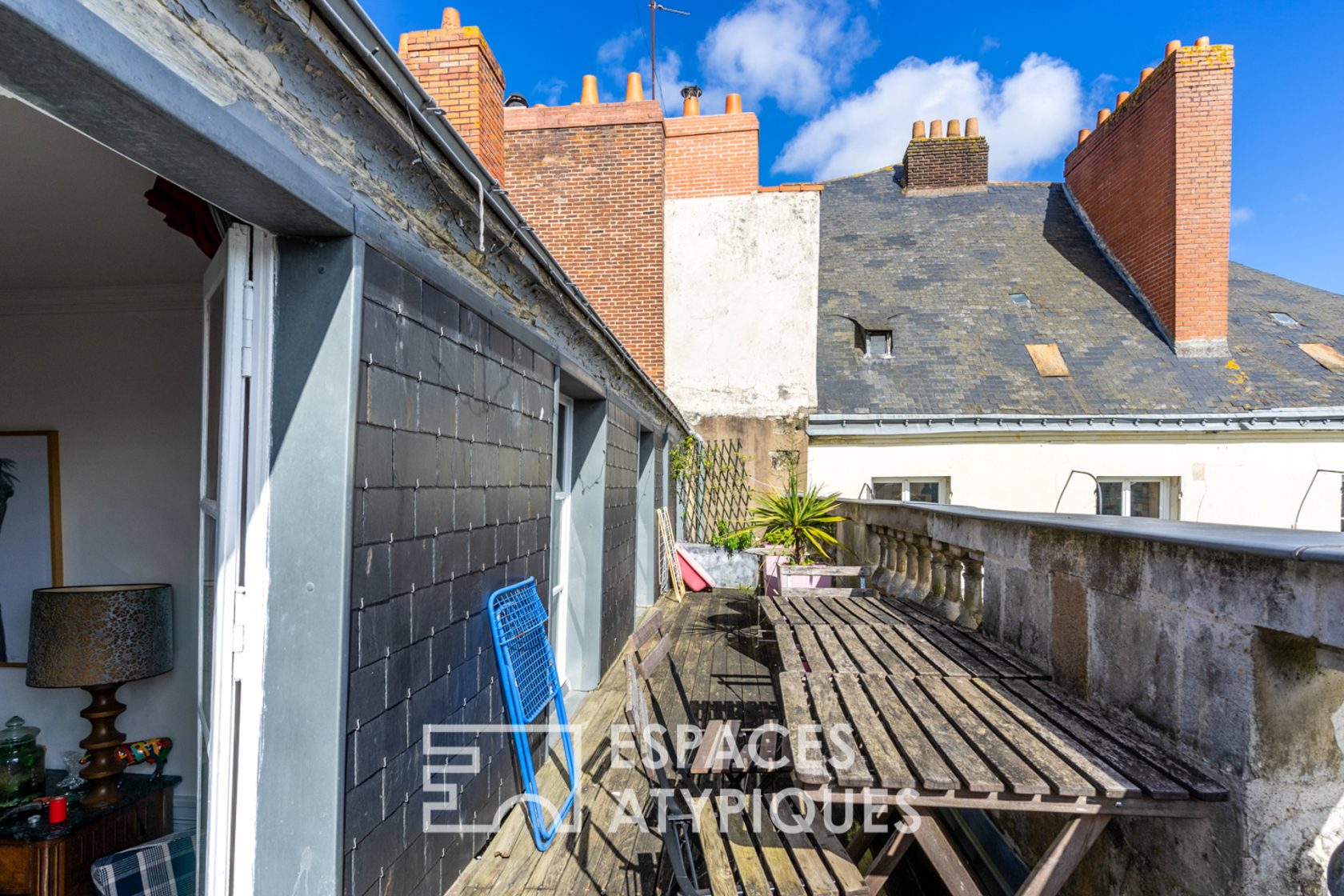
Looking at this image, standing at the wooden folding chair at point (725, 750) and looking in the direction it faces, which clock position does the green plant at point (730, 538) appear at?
The green plant is roughly at 9 o'clock from the wooden folding chair.

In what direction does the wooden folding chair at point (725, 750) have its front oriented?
to the viewer's right

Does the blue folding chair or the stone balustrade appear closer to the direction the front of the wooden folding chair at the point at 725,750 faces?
the stone balustrade

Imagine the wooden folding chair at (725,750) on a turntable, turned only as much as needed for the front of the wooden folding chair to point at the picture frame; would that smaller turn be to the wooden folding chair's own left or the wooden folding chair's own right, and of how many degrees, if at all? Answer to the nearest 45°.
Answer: approximately 180°

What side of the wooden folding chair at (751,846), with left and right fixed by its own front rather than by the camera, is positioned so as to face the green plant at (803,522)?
left

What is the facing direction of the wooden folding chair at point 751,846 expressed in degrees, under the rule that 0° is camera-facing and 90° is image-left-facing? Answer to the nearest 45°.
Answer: approximately 270°

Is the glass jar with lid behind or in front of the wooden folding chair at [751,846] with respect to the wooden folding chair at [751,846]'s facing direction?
behind

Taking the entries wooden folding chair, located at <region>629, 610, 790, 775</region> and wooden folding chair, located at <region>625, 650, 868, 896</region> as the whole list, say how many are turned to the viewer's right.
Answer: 2

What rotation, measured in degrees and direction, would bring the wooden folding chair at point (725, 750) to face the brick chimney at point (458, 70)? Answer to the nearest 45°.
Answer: approximately 135° to its left
